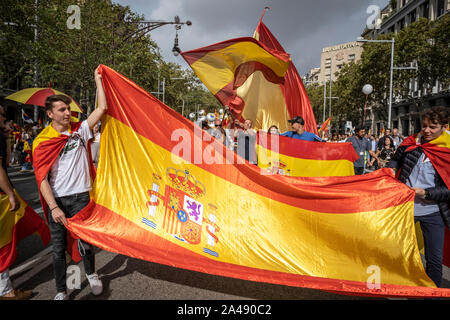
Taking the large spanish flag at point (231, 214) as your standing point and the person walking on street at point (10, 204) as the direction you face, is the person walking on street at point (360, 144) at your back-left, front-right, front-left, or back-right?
back-right

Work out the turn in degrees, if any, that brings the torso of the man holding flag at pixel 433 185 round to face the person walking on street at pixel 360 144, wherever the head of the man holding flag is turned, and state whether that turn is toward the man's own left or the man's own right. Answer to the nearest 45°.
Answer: approximately 135° to the man's own right

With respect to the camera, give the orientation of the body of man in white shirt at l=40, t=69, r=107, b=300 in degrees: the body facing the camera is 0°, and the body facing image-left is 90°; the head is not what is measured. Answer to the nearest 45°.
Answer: approximately 315°

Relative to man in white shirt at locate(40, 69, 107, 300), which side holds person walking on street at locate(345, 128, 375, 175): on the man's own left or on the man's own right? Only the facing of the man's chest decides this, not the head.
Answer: on the man's own left
